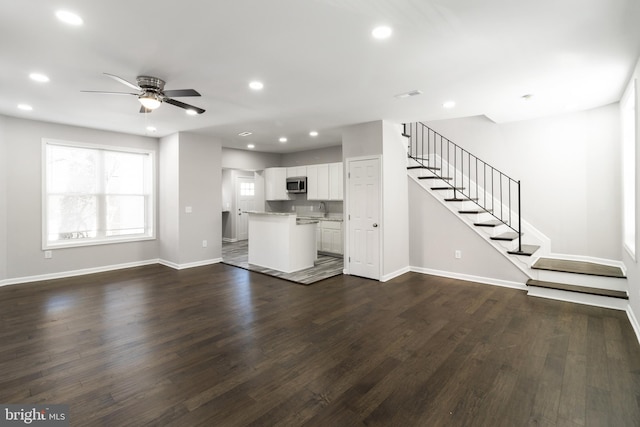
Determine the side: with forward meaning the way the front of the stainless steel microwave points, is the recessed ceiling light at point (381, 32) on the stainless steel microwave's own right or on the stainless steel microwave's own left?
on the stainless steel microwave's own left

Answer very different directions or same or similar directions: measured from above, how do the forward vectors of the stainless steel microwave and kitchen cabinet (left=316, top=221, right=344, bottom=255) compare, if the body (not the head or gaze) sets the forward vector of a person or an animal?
same or similar directions

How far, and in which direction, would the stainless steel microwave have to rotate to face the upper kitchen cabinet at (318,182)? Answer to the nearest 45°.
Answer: approximately 90° to its left

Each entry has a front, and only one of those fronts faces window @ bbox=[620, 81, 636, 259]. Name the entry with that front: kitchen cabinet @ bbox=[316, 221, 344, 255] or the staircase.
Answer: the staircase

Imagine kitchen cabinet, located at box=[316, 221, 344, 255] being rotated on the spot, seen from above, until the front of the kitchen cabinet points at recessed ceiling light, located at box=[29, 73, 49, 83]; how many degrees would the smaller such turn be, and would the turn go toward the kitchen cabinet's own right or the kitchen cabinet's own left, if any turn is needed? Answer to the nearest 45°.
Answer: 0° — it already faces it

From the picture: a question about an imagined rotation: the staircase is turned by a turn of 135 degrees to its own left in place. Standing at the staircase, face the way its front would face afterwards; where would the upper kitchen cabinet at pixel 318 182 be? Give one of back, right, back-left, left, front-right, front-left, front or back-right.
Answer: left

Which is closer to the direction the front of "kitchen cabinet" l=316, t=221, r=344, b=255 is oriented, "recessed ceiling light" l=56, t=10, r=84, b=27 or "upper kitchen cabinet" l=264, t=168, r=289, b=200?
the recessed ceiling light

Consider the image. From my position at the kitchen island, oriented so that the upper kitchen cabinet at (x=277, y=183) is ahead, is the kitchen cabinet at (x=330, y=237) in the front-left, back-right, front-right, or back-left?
front-right

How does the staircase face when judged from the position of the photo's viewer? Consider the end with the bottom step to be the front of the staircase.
facing the viewer and to the right of the viewer

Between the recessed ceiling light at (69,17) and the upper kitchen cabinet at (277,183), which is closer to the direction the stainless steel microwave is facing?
the recessed ceiling light

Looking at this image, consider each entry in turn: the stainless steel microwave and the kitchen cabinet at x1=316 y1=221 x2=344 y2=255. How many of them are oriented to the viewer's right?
0

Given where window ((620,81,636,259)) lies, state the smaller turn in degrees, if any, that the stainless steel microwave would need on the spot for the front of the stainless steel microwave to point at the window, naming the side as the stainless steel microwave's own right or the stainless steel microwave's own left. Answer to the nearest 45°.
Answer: approximately 90° to the stainless steel microwave's own left

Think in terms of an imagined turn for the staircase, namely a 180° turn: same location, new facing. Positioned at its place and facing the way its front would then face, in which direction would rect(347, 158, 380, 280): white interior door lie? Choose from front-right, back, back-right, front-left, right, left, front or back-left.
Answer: left

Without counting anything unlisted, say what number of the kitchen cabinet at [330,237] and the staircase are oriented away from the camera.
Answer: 0

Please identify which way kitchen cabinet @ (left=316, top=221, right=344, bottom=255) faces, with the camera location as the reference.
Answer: facing the viewer and to the left of the viewer

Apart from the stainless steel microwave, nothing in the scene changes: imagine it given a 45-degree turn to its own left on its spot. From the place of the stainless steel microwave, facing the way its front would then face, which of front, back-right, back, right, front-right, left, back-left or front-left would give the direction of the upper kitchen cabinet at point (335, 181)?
front-left

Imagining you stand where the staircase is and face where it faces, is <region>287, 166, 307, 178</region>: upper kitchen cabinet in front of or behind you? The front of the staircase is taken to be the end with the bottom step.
behind
